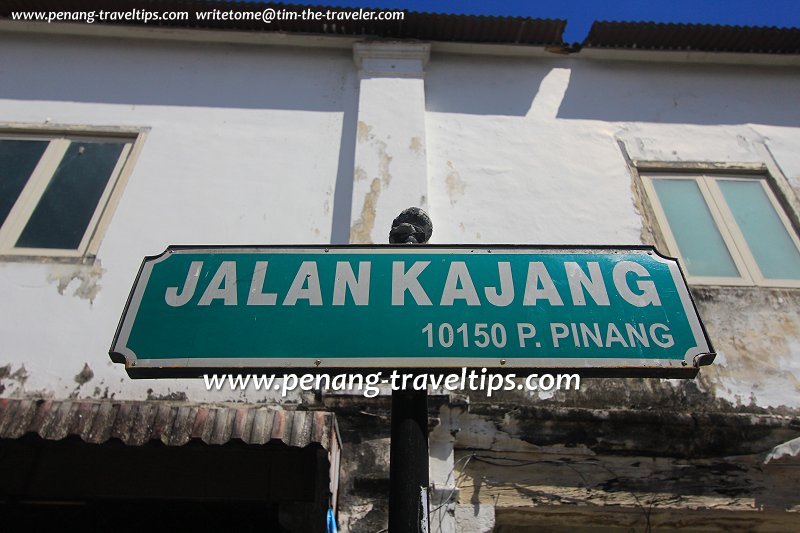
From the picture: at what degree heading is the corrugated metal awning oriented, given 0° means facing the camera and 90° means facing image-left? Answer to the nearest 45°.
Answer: approximately 0°

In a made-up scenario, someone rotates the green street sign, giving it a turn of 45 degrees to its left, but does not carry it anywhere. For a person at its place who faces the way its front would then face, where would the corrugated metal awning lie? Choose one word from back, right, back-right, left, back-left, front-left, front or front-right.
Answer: back

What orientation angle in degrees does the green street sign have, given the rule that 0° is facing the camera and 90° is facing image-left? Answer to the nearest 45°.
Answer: approximately 0°
